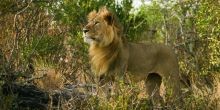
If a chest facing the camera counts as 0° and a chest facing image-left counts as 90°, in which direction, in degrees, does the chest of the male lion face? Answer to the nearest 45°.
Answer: approximately 90°
